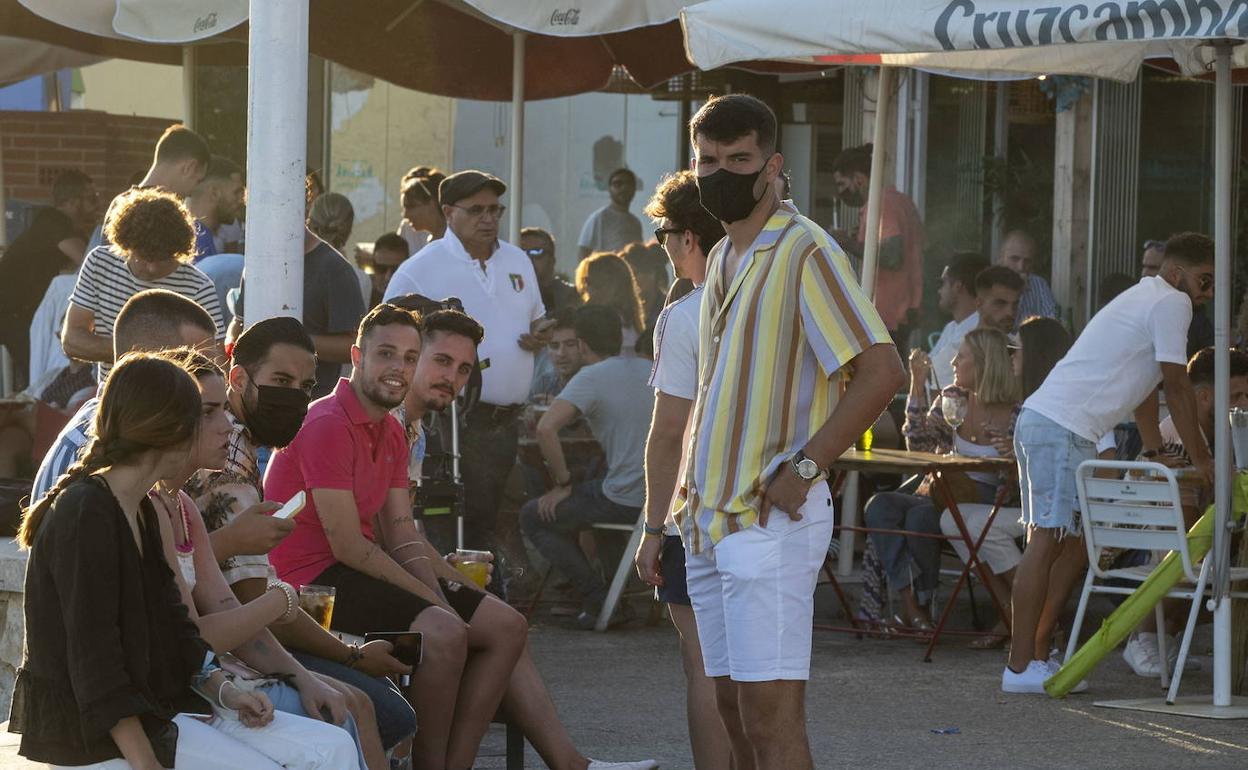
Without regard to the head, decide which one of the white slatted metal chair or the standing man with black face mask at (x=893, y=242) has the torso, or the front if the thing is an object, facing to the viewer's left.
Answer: the standing man with black face mask

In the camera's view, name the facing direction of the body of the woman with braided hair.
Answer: to the viewer's right

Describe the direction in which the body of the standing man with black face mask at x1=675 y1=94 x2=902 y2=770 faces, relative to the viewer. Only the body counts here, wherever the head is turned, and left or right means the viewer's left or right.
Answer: facing the viewer and to the left of the viewer

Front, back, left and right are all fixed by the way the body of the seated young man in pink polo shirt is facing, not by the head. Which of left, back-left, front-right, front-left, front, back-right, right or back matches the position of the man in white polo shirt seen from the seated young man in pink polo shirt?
back-left

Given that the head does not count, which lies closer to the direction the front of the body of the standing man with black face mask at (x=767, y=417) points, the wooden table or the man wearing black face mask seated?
the man wearing black face mask seated

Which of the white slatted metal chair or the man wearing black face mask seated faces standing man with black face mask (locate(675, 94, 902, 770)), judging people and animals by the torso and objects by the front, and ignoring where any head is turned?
the man wearing black face mask seated

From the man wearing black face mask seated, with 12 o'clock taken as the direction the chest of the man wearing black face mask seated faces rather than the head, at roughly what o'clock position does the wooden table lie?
The wooden table is roughly at 9 o'clock from the man wearing black face mask seated.

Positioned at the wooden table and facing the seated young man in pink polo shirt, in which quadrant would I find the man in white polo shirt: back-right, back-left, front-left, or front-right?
front-right

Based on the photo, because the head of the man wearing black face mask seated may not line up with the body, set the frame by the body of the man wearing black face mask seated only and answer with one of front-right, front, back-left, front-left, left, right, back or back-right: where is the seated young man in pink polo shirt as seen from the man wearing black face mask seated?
left

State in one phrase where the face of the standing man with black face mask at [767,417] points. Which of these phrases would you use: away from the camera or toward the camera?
toward the camera

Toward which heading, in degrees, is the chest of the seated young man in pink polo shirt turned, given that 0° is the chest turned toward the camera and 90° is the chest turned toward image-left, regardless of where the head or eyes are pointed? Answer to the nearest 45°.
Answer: approximately 315°

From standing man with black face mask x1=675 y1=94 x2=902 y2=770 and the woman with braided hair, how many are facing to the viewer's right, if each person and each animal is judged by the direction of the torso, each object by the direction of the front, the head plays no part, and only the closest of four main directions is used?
1

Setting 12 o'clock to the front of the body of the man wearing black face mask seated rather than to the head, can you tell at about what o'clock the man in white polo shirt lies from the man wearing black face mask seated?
The man in white polo shirt is roughly at 8 o'clock from the man wearing black face mask seated.

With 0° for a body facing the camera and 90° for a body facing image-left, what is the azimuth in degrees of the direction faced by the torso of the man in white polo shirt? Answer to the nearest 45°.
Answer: approximately 315°

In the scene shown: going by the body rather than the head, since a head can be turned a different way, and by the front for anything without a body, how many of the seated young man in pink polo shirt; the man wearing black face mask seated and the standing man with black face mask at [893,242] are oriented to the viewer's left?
1

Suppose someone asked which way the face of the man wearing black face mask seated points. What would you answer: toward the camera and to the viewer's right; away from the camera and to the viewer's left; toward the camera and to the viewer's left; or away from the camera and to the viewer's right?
toward the camera and to the viewer's right
